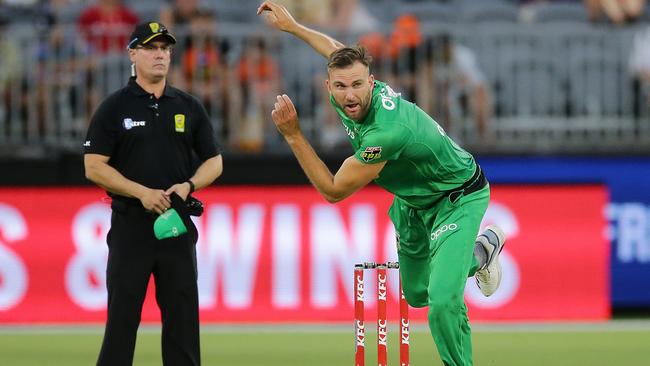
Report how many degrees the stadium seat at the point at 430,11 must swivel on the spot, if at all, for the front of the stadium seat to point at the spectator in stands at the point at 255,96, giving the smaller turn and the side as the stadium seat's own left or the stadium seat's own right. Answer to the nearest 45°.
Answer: approximately 45° to the stadium seat's own right

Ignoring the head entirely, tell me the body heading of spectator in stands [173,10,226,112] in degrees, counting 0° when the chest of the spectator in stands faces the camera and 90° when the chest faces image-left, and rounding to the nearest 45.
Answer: approximately 0°

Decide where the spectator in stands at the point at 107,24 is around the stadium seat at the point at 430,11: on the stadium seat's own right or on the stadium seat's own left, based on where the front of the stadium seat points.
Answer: on the stadium seat's own right

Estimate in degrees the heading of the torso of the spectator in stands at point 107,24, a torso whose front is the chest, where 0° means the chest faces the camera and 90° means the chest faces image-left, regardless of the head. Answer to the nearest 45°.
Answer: approximately 0°

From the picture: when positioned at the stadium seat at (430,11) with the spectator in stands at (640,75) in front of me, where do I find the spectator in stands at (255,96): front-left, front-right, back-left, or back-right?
back-right

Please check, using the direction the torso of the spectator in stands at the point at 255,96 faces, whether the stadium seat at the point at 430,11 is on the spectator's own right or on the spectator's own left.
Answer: on the spectator's own left

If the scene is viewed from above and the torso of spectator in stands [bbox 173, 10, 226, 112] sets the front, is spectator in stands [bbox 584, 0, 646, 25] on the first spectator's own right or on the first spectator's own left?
on the first spectator's own left

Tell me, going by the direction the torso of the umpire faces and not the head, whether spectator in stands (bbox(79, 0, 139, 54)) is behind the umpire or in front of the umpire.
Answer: behind

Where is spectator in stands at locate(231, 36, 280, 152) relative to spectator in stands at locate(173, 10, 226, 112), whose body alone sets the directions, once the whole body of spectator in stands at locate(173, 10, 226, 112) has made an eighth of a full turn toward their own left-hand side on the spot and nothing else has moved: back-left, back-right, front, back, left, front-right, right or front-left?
front-left

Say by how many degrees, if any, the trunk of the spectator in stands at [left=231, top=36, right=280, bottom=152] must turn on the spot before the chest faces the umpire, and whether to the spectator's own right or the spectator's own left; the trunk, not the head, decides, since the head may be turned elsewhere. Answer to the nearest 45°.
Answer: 0° — they already face them
